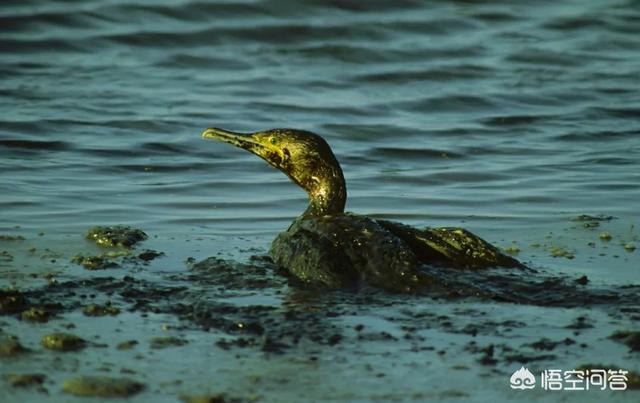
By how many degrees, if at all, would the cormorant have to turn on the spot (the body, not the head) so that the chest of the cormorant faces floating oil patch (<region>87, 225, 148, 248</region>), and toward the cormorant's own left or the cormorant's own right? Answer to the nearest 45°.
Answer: approximately 45° to the cormorant's own right

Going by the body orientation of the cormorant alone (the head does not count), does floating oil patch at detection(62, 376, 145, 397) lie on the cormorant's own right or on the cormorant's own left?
on the cormorant's own left

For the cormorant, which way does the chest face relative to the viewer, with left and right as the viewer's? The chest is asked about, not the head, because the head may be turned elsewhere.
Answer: facing to the left of the viewer
